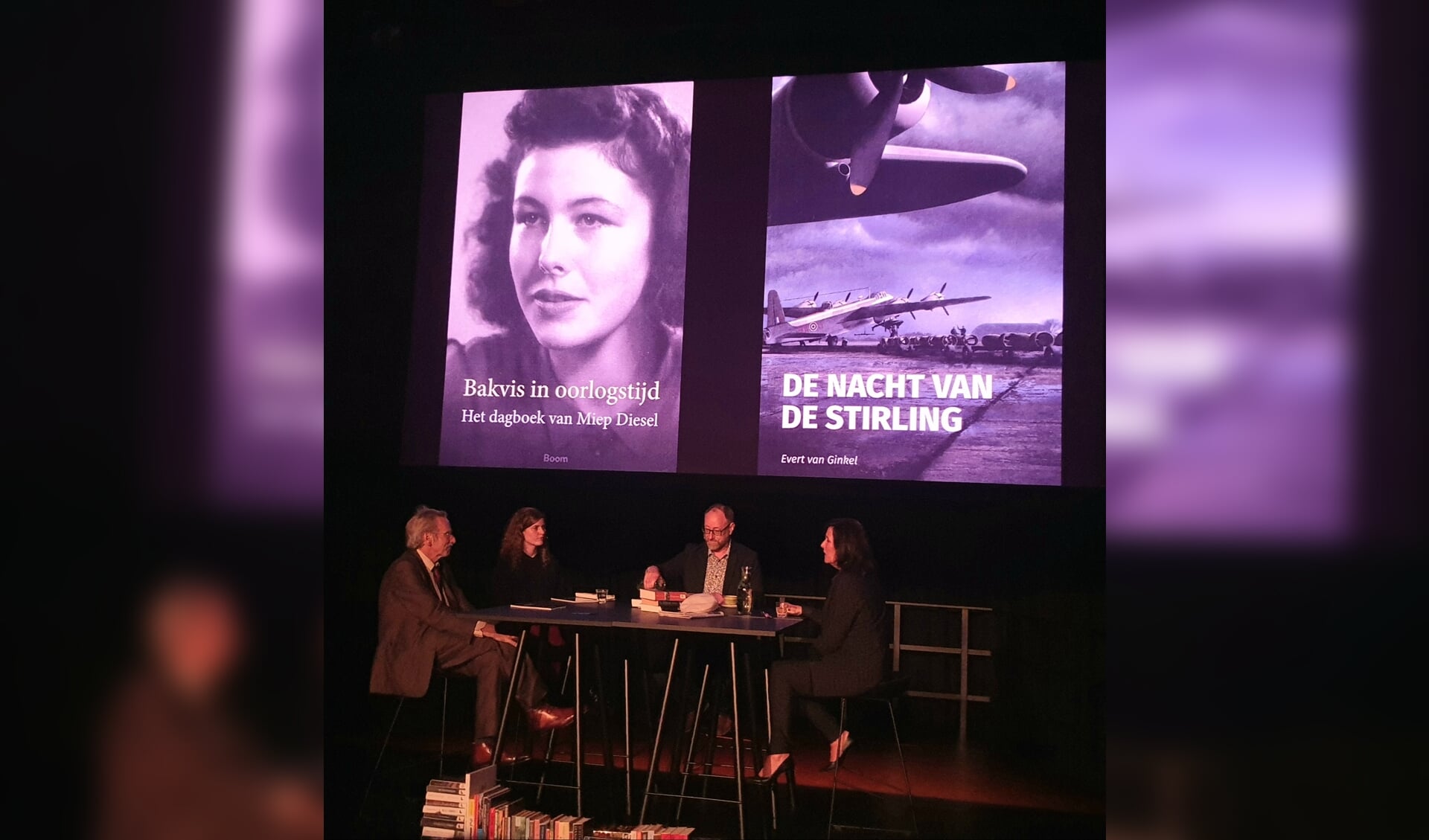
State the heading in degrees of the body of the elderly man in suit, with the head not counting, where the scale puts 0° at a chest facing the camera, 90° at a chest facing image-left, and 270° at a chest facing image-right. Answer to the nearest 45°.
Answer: approximately 270°

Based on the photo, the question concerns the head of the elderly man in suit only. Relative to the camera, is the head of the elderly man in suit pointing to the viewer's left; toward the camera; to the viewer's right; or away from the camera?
to the viewer's right

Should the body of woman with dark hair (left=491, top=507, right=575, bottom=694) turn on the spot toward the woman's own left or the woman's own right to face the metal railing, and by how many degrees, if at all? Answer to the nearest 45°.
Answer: approximately 45° to the woman's own left

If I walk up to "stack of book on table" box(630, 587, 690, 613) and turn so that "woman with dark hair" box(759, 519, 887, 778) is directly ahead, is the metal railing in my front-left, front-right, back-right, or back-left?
front-left

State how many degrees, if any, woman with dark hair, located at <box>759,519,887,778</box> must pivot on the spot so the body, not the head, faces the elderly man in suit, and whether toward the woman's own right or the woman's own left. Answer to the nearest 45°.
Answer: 0° — they already face them

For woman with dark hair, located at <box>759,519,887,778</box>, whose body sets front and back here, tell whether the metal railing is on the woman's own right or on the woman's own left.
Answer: on the woman's own right

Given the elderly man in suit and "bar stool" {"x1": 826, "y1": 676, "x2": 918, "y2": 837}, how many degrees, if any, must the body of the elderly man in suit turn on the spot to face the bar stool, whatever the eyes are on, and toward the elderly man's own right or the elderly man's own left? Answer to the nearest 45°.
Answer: approximately 45° to the elderly man's own right

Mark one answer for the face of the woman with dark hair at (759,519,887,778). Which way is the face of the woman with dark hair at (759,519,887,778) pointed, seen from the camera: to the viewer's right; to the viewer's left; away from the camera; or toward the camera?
to the viewer's left

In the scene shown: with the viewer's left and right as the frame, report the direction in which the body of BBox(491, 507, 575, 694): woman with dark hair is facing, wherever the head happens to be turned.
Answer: facing the viewer and to the right of the viewer

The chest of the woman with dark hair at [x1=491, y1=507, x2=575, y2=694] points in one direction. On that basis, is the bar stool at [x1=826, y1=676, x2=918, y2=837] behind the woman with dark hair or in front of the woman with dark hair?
in front

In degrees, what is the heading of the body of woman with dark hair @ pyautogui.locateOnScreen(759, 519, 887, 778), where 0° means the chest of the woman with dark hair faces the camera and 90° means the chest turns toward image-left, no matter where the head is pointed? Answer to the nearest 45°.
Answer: approximately 90°

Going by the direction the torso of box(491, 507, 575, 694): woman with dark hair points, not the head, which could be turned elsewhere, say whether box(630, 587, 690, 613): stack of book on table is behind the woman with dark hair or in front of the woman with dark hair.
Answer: in front

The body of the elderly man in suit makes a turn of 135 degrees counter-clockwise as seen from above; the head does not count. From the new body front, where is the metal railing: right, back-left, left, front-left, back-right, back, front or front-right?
back-right

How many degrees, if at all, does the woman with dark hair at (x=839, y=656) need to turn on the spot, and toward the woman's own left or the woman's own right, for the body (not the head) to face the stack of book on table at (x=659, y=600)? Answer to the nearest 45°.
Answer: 0° — they already face it
